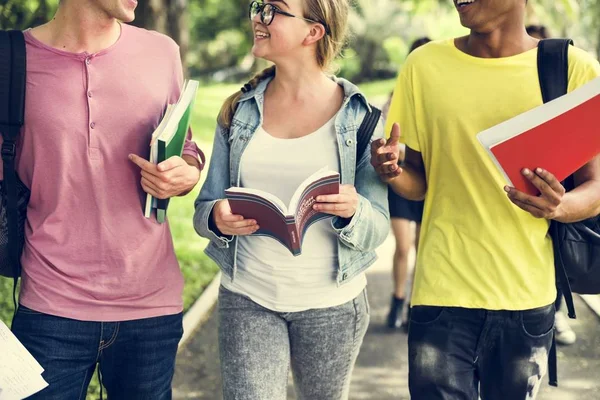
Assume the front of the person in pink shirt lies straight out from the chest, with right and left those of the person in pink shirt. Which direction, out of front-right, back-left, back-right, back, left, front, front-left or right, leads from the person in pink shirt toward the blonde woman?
left

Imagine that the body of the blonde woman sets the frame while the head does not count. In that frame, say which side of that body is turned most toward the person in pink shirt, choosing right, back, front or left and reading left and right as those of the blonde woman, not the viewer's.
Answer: right

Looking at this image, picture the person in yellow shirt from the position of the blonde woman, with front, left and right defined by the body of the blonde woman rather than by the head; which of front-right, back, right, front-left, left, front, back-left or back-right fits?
left

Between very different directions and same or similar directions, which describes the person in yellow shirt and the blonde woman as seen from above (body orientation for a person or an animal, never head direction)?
same or similar directions

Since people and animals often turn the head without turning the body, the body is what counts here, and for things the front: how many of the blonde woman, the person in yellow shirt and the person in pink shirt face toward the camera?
3

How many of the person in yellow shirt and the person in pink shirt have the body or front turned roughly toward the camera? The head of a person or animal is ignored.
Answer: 2

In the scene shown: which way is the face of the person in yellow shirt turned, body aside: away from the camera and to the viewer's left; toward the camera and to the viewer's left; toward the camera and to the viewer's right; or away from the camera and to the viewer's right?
toward the camera and to the viewer's left

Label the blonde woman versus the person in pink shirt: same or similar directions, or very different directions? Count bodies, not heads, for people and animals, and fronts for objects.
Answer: same or similar directions

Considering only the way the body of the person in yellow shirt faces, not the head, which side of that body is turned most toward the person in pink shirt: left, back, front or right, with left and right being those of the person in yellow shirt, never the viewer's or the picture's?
right

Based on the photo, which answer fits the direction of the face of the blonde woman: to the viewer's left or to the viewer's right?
to the viewer's left

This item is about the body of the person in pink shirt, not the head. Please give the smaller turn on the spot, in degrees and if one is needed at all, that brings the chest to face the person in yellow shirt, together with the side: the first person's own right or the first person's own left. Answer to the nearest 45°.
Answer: approximately 90° to the first person's own left

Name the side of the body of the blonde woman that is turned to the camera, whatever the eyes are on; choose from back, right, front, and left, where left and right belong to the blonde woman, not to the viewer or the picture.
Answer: front
